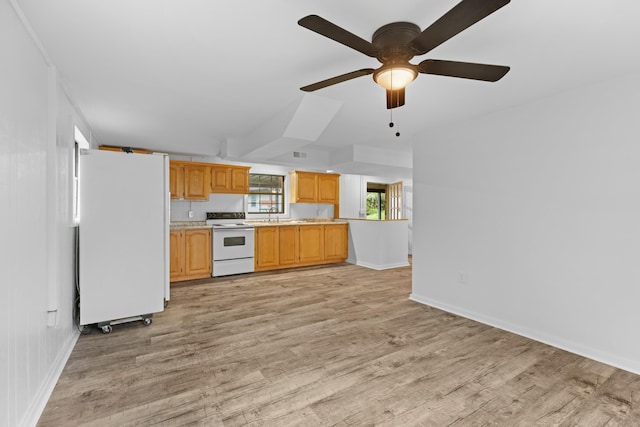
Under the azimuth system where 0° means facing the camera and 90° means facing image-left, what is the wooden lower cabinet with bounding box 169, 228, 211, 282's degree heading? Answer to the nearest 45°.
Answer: approximately 0°

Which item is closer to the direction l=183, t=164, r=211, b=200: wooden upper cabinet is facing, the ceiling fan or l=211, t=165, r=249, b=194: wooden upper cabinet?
the ceiling fan

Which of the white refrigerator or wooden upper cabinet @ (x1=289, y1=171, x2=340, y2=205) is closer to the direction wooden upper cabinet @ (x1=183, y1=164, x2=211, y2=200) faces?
the white refrigerator

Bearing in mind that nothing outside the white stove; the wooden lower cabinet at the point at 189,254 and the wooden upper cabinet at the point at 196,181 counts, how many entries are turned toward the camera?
3

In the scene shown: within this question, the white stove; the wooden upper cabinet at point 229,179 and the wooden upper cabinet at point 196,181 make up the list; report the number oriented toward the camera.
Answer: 3

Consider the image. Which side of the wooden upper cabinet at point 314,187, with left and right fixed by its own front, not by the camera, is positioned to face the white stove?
right

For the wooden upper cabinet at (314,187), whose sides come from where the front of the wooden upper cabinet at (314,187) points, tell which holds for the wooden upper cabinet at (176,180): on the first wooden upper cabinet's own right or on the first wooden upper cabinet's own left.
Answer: on the first wooden upper cabinet's own right

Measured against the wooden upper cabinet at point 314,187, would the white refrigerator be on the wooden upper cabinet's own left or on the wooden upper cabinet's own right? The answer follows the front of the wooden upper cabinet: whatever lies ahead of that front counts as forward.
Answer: on the wooden upper cabinet's own right

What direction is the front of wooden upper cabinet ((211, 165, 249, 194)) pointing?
toward the camera

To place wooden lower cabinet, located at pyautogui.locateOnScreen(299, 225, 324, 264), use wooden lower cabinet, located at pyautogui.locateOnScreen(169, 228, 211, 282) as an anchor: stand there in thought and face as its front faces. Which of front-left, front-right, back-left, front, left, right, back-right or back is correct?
left

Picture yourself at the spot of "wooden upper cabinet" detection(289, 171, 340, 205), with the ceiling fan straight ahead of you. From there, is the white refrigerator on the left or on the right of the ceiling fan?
right

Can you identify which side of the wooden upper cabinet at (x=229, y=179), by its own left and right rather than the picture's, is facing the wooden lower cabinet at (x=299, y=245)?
left

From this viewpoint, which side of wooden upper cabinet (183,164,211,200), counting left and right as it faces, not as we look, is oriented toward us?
front

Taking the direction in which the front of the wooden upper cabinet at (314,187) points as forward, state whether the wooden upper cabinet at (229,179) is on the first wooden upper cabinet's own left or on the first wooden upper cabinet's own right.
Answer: on the first wooden upper cabinet's own right

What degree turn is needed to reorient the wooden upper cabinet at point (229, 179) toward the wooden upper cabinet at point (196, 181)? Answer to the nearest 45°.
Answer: approximately 90° to its right
